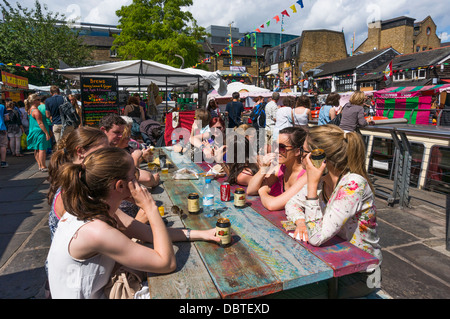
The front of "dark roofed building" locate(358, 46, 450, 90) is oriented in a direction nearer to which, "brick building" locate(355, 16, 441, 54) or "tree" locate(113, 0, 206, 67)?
the tree

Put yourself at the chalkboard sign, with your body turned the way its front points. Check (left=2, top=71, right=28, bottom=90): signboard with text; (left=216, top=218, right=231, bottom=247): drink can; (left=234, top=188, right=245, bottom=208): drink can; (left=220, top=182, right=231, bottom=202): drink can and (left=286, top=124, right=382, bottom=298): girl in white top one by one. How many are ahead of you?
4

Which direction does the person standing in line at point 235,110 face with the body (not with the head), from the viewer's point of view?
away from the camera

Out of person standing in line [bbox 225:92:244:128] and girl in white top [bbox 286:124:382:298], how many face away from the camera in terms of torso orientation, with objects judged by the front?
1

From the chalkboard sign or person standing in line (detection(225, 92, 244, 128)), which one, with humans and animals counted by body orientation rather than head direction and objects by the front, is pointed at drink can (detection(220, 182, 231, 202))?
the chalkboard sign

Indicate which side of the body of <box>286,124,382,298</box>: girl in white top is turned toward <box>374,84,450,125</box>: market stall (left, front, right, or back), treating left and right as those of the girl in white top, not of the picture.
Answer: right

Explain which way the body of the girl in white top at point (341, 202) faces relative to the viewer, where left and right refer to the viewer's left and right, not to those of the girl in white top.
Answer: facing to the left of the viewer
